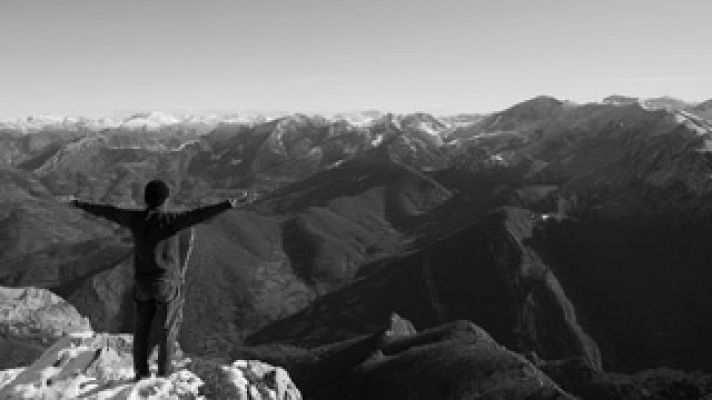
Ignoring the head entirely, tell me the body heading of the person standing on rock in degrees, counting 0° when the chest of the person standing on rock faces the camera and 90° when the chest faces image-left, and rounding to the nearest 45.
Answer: approximately 180°

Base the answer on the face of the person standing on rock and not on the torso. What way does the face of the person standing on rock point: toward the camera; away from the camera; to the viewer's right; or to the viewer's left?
away from the camera
